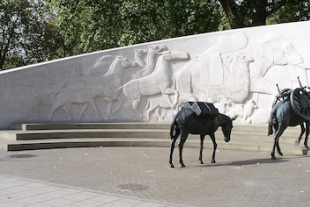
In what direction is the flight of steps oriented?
toward the camera

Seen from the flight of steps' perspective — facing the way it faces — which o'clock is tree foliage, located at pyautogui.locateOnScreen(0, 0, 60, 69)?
The tree foliage is roughly at 5 o'clock from the flight of steps.

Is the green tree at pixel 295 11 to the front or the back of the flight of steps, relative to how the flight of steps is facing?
to the back

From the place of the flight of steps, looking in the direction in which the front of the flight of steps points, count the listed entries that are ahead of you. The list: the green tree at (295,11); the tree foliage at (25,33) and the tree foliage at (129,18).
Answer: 0

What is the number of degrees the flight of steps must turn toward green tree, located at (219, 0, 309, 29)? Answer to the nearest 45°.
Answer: approximately 135° to its left

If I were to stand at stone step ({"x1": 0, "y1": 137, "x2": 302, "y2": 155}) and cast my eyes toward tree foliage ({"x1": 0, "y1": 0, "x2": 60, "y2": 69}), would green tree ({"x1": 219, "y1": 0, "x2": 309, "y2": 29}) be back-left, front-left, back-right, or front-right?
front-right

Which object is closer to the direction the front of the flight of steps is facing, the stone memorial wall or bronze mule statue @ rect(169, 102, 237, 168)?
the bronze mule statue

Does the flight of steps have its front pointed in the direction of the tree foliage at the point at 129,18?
no
